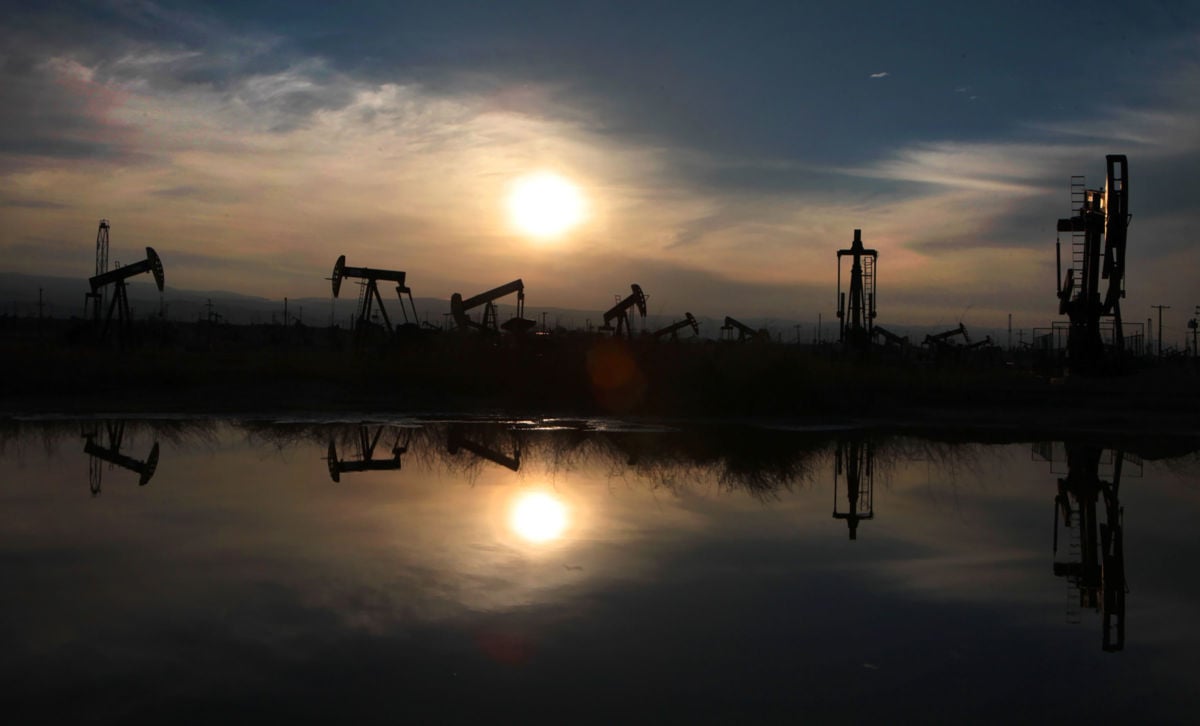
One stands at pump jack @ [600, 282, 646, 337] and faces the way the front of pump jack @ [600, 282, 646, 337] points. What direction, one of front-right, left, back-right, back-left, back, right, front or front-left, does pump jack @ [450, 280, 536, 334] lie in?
back

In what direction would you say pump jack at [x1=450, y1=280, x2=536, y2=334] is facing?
to the viewer's left

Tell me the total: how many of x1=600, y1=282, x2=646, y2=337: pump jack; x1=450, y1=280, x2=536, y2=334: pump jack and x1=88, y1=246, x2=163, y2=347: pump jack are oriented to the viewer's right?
2

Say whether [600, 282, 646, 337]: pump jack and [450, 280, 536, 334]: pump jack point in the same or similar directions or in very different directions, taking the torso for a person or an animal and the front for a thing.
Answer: very different directions

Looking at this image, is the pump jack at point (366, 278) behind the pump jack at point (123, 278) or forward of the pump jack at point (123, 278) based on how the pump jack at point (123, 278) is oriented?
forward

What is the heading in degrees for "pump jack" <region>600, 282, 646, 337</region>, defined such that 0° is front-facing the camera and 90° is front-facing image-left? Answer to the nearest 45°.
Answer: approximately 270°

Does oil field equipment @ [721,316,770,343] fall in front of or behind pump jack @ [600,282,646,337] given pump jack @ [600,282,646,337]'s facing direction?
in front

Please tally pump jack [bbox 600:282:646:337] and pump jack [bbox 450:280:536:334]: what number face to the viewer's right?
1

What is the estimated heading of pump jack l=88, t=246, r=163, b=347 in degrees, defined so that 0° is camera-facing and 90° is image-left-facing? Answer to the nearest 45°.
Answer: approximately 270°

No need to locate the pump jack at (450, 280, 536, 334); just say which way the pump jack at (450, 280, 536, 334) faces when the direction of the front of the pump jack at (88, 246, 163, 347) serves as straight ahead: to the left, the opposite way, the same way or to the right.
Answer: the opposite way

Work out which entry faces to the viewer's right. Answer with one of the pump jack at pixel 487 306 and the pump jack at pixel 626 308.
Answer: the pump jack at pixel 626 308

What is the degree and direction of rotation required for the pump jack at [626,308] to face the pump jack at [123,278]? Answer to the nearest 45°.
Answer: approximately 180°

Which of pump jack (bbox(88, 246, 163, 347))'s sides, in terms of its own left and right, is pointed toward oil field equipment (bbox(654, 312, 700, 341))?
front

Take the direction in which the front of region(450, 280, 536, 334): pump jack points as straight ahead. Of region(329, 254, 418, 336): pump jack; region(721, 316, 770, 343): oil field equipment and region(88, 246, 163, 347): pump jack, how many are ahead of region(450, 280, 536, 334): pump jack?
2

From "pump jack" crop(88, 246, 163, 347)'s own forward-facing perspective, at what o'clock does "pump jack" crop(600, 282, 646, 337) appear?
"pump jack" crop(600, 282, 646, 337) is roughly at 11 o'clock from "pump jack" crop(88, 246, 163, 347).

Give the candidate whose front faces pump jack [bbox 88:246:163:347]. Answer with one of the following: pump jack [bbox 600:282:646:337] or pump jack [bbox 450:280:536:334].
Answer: pump jack [bbox 450:280:536:334]
